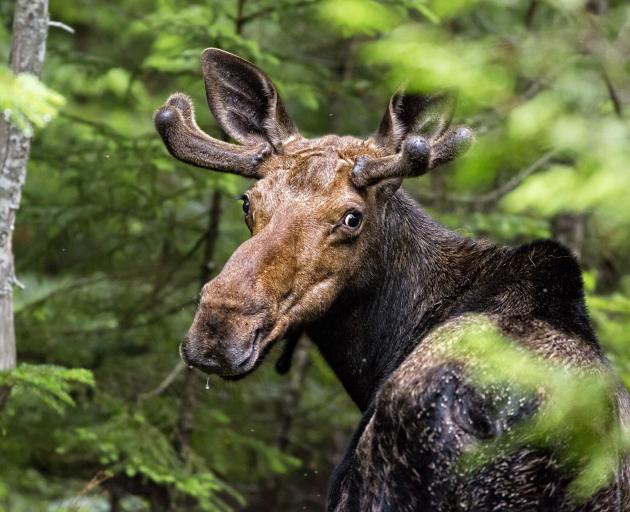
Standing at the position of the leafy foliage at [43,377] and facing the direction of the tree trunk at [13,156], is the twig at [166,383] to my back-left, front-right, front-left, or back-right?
front-right
